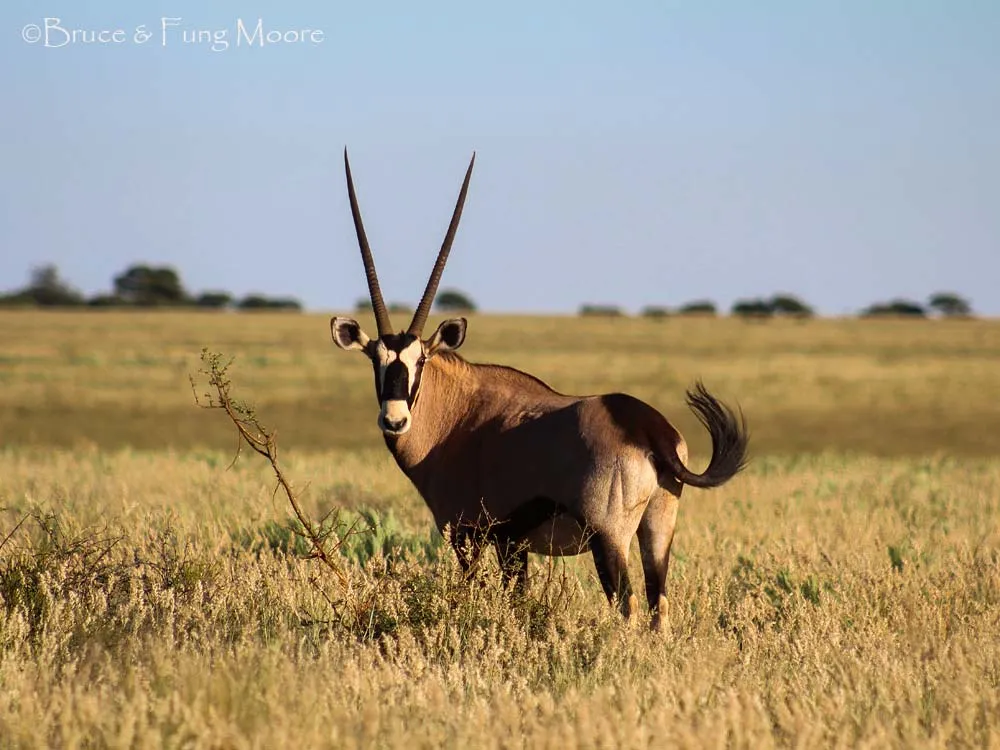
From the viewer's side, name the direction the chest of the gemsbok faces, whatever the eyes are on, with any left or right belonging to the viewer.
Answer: facing away from the viewer and to the left of the viewer
